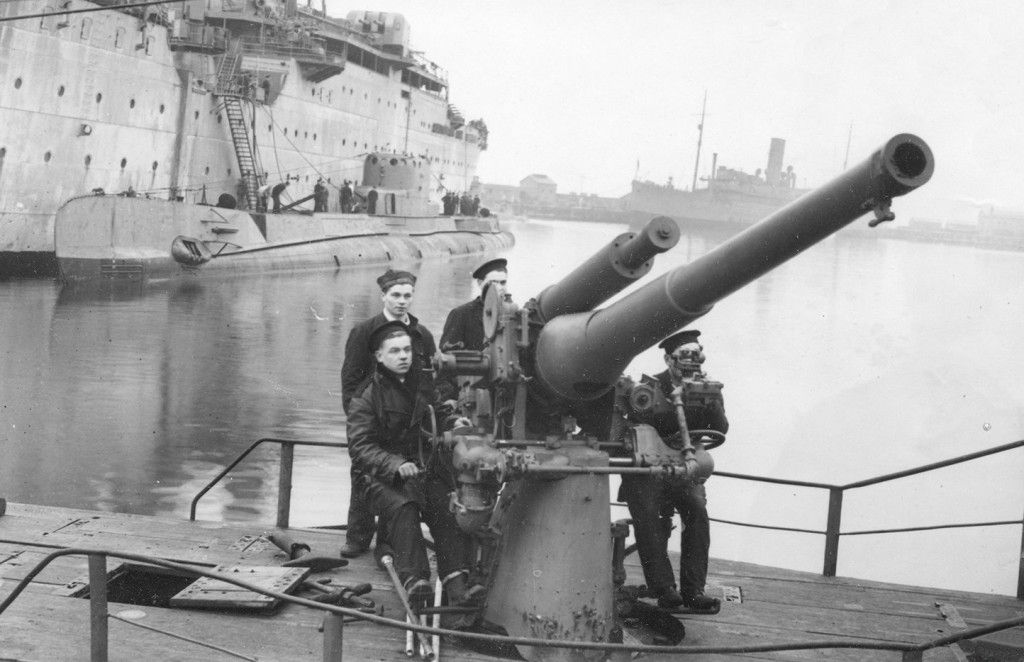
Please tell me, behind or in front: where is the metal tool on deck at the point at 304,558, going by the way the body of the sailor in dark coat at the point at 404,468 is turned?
behind

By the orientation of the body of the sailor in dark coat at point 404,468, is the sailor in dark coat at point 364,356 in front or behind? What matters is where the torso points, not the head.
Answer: behind

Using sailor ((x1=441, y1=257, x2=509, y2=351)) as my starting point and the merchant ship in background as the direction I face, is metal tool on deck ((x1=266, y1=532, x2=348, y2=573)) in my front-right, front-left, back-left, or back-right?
back-left

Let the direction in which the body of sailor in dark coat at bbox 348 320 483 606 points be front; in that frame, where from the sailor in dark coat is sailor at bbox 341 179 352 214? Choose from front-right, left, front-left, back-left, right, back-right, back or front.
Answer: back-left

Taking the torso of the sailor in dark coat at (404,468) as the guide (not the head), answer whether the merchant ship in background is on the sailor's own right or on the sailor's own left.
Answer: on the sailor's own left

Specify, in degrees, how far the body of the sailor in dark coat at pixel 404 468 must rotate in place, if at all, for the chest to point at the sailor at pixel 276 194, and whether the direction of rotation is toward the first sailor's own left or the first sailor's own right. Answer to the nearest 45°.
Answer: approximately 135° to the first sailor's own left

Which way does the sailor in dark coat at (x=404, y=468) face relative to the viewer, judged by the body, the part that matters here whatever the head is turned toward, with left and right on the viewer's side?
facing the viewer and to the right of the viewer

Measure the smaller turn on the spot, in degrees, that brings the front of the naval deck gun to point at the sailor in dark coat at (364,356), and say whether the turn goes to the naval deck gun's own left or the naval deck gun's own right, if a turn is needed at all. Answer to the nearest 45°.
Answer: approximately 180°

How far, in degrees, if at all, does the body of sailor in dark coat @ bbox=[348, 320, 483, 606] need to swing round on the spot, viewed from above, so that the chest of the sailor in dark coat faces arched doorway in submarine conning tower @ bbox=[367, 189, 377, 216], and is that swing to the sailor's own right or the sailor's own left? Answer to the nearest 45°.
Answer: approximately 135° to the sailor's own left
